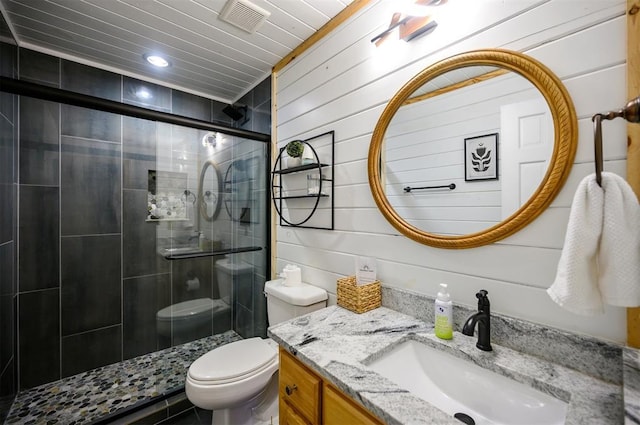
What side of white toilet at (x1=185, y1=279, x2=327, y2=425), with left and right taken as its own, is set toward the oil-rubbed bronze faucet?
left

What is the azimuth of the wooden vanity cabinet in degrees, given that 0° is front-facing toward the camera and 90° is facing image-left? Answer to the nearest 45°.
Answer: approximately 45°

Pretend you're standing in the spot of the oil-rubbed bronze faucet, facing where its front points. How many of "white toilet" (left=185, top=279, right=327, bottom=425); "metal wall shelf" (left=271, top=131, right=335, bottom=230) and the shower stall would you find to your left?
0

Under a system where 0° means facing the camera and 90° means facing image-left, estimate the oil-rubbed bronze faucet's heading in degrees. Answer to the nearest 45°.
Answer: approximately 45°

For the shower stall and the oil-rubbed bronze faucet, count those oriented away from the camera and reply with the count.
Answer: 0

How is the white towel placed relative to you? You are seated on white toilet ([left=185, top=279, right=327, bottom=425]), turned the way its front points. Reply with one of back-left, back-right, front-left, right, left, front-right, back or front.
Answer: left

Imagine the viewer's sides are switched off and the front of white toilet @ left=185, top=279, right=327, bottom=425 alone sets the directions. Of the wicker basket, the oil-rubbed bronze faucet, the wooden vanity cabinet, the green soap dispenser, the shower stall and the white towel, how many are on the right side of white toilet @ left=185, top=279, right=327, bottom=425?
1

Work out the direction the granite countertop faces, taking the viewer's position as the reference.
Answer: facing the viewer and to the left of the viewer

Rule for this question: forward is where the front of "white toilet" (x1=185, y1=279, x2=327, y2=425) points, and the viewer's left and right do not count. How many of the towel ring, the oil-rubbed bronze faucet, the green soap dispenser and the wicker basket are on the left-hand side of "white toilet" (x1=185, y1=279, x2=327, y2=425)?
4

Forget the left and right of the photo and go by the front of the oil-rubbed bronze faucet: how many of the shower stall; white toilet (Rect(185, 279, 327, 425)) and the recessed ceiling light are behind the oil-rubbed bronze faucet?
0

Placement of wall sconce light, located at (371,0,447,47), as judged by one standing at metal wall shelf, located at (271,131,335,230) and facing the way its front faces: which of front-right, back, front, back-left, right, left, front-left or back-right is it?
left

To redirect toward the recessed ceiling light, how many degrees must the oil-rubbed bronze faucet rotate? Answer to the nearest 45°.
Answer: approximately 45° to its right

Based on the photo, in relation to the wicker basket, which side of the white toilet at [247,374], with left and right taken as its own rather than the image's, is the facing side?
left

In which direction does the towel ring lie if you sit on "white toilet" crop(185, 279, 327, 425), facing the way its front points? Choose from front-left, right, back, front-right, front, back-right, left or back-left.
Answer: left

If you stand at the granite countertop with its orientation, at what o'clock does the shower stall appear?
The shower stall is roughly at 2 o'clock from the granite countertop.

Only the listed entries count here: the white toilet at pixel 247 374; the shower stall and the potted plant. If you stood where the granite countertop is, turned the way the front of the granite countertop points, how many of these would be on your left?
0

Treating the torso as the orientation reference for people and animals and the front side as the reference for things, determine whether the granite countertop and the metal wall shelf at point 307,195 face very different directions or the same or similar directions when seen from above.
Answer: same or similar directions

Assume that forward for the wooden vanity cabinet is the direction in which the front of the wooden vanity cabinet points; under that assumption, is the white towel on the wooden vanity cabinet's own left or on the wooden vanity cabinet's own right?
on the wooden vanity cabinet's own left
